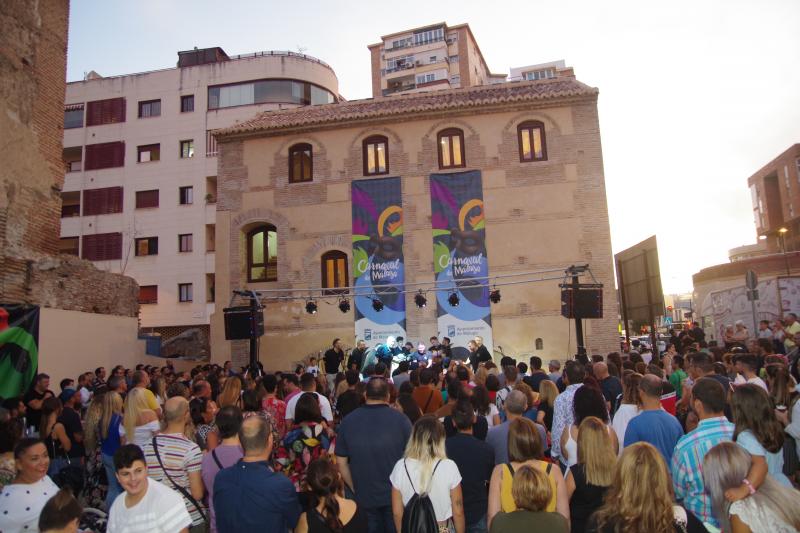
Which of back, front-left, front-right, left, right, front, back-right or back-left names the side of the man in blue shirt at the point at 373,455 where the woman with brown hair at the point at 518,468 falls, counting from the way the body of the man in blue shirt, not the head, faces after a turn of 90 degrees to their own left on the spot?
back-left

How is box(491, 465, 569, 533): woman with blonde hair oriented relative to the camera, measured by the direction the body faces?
away from the camera

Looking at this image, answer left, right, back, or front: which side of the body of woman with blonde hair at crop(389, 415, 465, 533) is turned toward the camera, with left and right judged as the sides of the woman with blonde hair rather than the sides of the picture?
back

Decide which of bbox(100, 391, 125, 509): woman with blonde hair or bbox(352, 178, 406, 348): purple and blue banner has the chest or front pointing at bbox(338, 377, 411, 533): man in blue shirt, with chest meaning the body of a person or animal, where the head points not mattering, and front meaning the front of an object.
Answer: the purple and blue banner

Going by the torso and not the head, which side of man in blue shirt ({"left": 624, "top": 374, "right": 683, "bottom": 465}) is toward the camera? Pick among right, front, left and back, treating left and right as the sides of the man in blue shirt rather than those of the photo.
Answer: back

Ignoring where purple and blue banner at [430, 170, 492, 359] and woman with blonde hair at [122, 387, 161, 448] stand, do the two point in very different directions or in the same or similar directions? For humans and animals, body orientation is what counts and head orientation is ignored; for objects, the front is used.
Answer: very different directions

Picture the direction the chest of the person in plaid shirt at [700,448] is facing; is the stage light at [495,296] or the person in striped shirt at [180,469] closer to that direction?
the stage light

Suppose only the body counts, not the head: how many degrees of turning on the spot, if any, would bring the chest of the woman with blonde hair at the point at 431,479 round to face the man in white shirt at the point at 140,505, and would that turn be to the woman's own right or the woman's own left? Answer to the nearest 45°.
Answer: approximately 90° to the woman's own left

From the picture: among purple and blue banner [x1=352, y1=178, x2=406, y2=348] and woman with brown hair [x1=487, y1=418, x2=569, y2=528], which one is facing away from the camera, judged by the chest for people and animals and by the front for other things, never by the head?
the woman with brown hair

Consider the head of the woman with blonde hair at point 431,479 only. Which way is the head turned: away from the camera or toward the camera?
away from the camera

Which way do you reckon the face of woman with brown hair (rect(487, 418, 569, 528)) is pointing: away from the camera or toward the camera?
away from the camera

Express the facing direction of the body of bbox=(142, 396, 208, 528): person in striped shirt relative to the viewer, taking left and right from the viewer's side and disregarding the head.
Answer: facing away from the viewer and to the right of the viewer

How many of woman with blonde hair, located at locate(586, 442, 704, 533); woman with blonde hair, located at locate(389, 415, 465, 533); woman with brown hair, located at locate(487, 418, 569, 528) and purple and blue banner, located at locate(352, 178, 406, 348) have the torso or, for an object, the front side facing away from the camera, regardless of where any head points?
3

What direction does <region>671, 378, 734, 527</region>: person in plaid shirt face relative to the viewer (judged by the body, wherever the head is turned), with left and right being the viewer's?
facing away from the viewer and to the left of the viewer

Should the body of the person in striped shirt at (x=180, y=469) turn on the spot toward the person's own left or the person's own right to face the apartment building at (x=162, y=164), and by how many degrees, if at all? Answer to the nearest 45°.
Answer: approximately 45° to the person's own left

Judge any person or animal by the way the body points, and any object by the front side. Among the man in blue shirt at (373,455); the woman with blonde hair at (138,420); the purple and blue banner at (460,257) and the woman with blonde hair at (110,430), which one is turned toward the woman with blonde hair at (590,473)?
the purple and blue banner

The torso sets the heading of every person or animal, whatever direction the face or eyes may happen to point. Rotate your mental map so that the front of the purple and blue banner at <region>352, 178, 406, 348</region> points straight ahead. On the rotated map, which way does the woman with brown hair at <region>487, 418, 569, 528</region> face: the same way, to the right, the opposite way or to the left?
the opposite way

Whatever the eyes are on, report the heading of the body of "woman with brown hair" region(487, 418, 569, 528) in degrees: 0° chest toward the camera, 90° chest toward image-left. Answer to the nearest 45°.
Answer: approximately 180°
